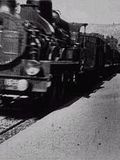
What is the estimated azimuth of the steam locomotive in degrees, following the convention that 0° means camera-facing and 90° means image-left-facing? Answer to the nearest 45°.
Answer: approximately 45°
